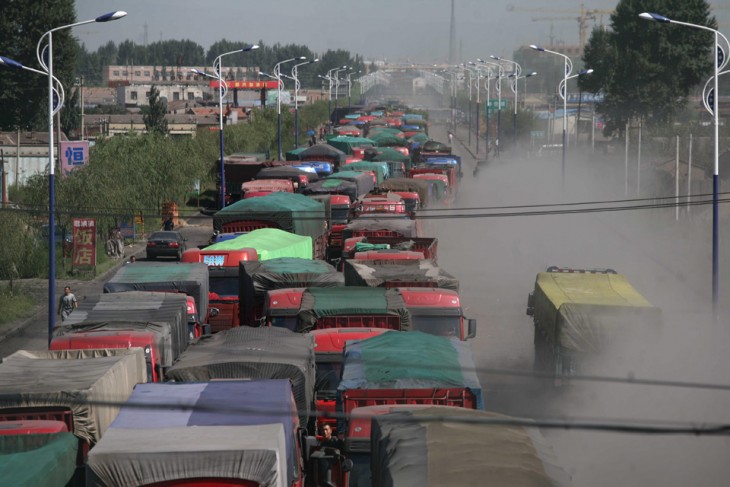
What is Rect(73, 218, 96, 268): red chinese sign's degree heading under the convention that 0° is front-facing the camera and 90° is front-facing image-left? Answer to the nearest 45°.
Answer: approximately 0°

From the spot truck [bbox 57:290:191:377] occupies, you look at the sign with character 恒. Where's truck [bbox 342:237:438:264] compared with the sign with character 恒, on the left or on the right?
right

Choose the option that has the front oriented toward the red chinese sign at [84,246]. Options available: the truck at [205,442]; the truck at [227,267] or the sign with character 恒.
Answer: the sign with character 恒

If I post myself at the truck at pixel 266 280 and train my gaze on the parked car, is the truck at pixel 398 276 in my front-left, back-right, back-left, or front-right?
back-right

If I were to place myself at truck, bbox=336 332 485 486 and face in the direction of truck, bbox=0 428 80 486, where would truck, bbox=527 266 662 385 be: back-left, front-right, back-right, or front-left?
back-right

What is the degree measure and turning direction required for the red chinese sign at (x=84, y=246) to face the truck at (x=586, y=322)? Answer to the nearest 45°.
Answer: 0° — it already faces it
